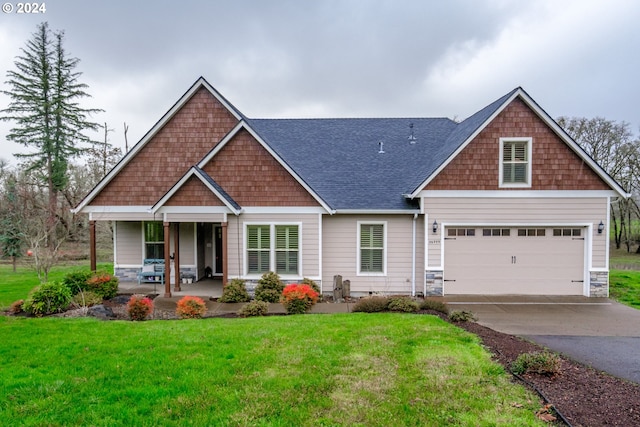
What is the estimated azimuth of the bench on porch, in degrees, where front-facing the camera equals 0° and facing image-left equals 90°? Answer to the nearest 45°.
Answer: approximately 0°

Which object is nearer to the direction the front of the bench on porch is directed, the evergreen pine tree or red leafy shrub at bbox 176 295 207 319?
the red leafy shrub

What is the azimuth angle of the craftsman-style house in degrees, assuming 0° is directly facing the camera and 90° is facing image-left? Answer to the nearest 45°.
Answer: approximately 0°

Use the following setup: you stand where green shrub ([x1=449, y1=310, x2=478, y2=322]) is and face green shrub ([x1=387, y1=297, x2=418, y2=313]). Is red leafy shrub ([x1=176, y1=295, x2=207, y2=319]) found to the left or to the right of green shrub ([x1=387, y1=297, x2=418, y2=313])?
left
